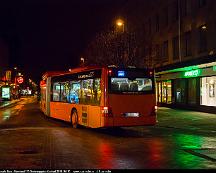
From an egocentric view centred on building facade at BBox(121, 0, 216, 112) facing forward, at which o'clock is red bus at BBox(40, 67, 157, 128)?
The red bus is roughly at 11 o'clock from the building facade.

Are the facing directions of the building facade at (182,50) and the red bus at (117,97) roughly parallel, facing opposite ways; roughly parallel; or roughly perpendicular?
roughly perpendicular

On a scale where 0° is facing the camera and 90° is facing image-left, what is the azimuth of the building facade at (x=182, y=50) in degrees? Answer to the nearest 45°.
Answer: approximately 45°
